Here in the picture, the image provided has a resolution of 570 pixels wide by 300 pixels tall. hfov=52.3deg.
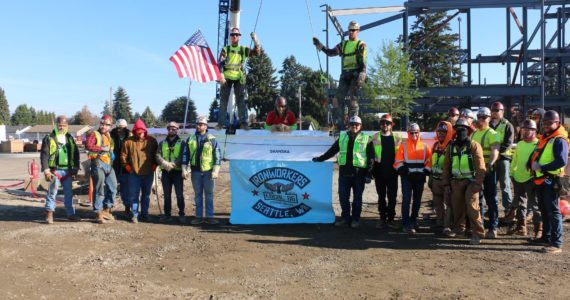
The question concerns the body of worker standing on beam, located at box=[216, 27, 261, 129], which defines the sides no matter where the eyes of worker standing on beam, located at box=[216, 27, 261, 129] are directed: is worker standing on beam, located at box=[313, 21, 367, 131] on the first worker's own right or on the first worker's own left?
on the first worker's own left

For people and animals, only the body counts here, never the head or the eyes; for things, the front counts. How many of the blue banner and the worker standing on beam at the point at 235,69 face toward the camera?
2

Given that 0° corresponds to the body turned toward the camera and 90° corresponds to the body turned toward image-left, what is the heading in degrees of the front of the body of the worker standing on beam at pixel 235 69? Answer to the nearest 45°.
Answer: approximately 0°

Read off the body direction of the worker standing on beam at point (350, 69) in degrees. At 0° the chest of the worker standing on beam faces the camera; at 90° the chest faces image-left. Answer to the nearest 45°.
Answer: approximately 45°

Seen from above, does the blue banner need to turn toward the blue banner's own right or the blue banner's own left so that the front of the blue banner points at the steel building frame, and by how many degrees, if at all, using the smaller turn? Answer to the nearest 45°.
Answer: approximately 135° to the blue banner's own left

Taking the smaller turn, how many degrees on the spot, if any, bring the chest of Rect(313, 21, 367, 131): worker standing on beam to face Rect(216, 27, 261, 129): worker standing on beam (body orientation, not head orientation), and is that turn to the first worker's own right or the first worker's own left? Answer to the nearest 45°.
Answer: approximately 45° to the first worker's own right

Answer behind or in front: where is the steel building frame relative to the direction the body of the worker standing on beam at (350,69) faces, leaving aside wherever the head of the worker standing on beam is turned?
behind
